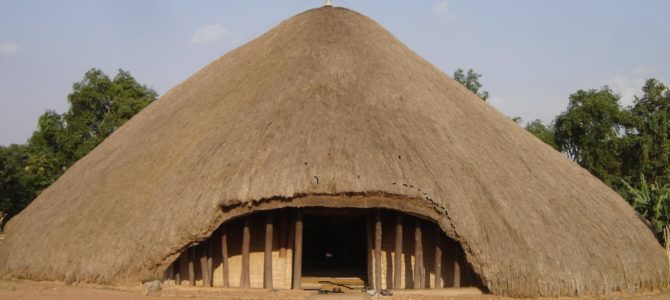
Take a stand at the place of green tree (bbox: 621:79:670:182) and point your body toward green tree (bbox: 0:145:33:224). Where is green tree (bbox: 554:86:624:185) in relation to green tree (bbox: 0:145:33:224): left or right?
right

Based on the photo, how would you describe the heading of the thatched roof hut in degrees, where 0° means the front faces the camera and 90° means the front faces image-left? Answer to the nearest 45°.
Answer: approximately 0°

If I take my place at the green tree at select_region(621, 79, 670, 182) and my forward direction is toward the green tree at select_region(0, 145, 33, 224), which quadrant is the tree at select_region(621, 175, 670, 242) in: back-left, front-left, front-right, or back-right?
front-left

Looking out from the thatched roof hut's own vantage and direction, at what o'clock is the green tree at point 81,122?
The green tree is roughly at 5 o'clock from the thatched roof hut.

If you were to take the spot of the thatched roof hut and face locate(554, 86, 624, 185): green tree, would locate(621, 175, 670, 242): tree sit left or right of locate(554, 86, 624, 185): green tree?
right

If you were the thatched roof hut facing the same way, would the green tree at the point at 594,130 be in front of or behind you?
behind

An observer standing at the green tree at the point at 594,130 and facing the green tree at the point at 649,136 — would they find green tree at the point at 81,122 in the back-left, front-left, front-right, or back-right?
back-right

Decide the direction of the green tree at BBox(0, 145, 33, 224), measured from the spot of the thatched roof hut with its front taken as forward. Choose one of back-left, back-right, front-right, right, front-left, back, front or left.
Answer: back-right

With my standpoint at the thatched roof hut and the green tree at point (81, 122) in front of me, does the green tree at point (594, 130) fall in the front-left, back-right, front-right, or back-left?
front-right

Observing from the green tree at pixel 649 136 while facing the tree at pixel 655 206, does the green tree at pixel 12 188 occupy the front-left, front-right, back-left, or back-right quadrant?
front-right

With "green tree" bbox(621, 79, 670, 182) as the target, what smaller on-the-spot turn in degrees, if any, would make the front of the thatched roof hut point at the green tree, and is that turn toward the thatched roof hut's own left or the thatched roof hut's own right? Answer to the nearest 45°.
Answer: approximately 135° to the thatched roof hut's own left
